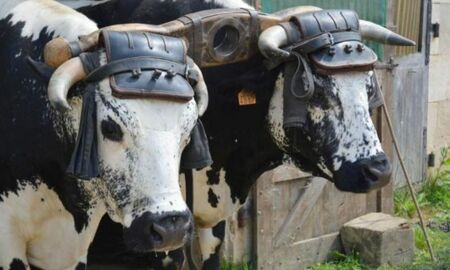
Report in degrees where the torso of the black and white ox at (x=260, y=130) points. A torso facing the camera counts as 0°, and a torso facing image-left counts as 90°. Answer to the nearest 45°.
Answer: approximately 315°

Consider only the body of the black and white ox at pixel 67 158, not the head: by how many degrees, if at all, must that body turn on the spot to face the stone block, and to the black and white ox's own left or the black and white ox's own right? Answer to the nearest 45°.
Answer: approximately 90° to the black and white ox's own left

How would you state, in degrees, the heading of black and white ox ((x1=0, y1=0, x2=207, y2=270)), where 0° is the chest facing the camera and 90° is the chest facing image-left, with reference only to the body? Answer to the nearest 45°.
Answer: approximately 315°

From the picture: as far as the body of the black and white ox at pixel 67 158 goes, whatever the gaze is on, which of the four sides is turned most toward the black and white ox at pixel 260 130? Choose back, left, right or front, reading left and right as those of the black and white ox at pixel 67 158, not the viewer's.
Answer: left
